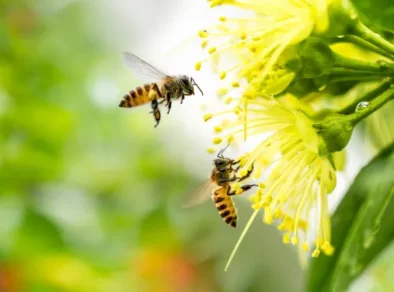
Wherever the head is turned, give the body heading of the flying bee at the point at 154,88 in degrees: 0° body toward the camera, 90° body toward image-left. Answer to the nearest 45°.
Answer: approximately 270°
